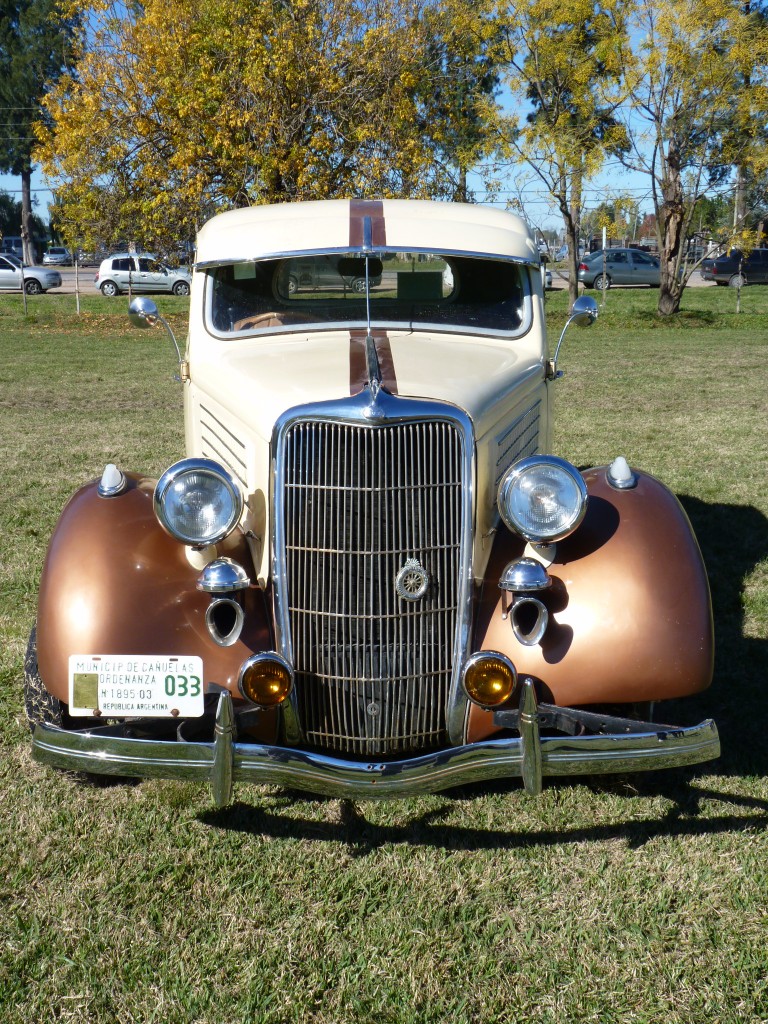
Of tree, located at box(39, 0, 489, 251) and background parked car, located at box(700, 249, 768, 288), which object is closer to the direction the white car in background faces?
the background parked car

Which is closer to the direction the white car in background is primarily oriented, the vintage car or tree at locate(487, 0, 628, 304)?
the tree

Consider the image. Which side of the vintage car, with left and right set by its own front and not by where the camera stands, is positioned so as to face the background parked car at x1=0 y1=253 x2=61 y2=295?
back

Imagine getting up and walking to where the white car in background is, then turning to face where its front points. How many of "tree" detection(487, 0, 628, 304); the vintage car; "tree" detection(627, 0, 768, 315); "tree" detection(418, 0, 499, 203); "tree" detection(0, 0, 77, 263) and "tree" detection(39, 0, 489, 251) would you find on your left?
1

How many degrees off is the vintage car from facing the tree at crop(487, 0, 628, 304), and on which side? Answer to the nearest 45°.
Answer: approximately 180°

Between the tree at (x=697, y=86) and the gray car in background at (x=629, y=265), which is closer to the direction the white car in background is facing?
the gray car in background

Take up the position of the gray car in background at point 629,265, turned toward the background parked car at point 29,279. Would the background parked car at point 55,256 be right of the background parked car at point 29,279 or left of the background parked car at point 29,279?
right

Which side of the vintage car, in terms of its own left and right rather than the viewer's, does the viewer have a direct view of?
front

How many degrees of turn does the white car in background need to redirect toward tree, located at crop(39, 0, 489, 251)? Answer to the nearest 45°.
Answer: approximately 90° to its right

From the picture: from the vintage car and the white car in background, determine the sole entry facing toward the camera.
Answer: the vintage car

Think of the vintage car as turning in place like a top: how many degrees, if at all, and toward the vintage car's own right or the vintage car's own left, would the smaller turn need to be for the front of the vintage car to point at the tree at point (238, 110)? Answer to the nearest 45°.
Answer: approximately 180°

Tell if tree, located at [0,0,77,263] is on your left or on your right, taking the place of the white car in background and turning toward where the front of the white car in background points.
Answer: on your left

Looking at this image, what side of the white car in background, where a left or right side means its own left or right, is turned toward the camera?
right
